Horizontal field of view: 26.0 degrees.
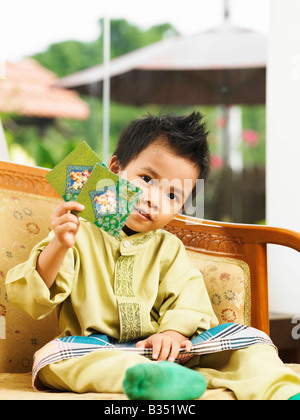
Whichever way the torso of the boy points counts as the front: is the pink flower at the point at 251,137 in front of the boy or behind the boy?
behind

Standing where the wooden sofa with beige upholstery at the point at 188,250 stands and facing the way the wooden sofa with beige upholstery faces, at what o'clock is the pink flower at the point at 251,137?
The pink flower is roughly at 8 o'clock from the wooden sofa with beige upholstery.

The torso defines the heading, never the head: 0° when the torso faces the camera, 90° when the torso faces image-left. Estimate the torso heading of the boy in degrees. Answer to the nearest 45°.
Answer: approximately 0°

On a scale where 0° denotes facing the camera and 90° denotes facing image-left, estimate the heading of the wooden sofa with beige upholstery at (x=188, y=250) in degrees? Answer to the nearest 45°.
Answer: approximately 315°
